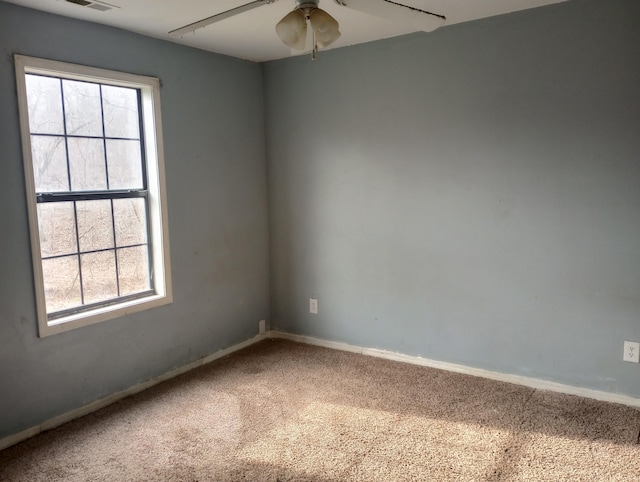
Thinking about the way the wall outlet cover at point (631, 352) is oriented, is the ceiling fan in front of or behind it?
in front

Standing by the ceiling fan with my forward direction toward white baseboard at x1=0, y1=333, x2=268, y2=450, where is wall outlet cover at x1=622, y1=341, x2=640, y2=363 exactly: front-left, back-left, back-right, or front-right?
back-right

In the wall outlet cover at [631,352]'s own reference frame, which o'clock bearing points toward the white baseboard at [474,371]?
The white baseboard is roughly at 3 o'clock from the wall outlet cover.

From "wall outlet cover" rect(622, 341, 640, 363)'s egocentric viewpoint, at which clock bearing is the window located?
The window is roughly at 2 o'clock from the wall outlet cover.

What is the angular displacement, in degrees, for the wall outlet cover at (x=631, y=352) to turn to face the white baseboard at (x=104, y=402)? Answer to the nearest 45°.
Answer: approximately 45° to its right

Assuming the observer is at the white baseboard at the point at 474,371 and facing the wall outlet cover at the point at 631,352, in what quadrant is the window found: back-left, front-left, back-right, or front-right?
back-right

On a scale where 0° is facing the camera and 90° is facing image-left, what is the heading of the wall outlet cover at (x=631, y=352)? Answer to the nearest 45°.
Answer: approximately 0°

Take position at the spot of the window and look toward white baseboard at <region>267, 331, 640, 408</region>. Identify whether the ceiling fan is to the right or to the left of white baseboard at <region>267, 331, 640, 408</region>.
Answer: right
